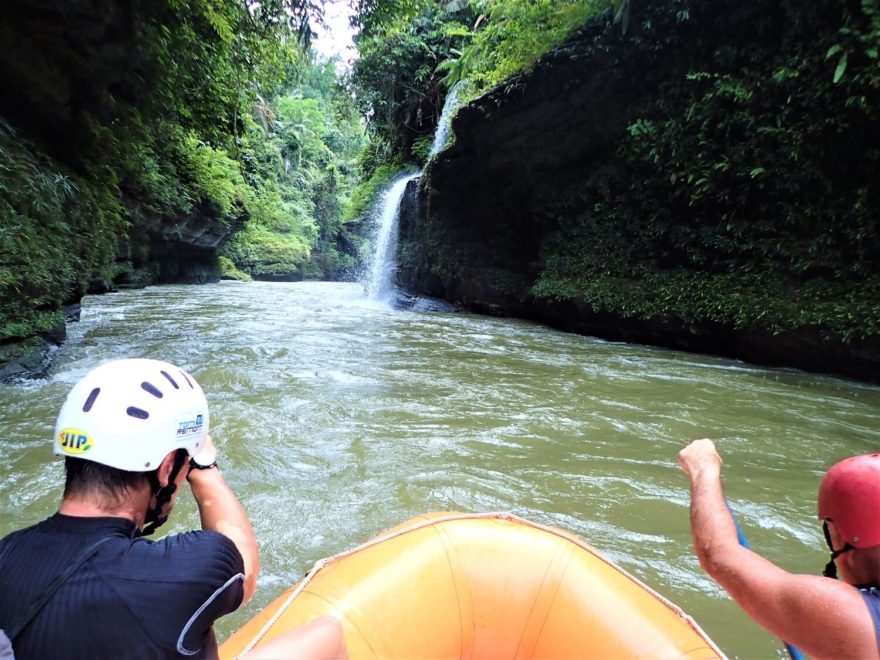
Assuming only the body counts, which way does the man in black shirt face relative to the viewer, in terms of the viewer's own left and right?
facing away from the viewer and to the right of the viewer
